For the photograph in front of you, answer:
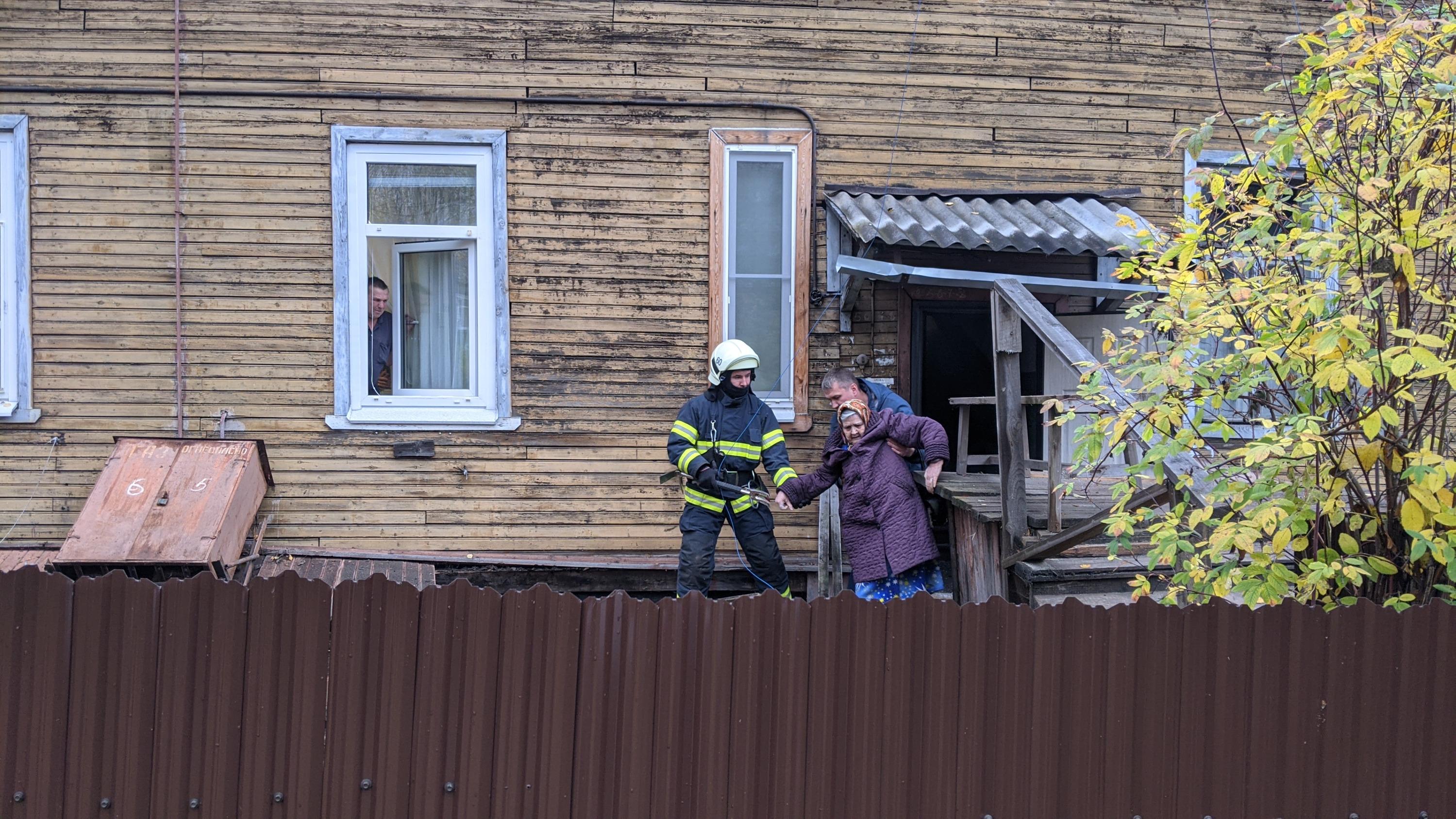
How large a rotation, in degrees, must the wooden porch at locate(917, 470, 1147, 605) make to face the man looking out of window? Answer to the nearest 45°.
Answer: approximately 90° to its right

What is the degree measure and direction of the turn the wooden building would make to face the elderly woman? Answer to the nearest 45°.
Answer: approximately 45° to its left

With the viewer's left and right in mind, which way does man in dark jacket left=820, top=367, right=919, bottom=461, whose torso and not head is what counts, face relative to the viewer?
facing the viewer and to the left of the viewer

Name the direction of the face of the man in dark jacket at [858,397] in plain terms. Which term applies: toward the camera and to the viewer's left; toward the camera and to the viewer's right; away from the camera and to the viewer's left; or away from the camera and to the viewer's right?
toward the camera and to the viewer's left

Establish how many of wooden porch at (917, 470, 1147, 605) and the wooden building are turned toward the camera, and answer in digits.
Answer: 2

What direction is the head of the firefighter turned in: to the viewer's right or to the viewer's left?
to the viewer's right

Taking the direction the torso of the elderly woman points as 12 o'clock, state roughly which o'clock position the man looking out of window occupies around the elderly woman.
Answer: The man looking out of window is roughly at 2 o'clock from the elderly woman.

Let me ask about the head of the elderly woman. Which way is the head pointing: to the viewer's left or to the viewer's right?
to the viewer's left

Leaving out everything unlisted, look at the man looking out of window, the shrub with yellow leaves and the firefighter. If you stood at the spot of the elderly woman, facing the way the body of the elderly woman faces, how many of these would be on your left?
1

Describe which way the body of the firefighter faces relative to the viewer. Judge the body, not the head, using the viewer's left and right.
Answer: facing the viewer and to the right of the viewer

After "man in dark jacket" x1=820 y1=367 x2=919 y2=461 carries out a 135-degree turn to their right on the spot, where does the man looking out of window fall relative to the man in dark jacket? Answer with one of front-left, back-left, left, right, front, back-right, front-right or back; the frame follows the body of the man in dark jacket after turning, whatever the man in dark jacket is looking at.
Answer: left
